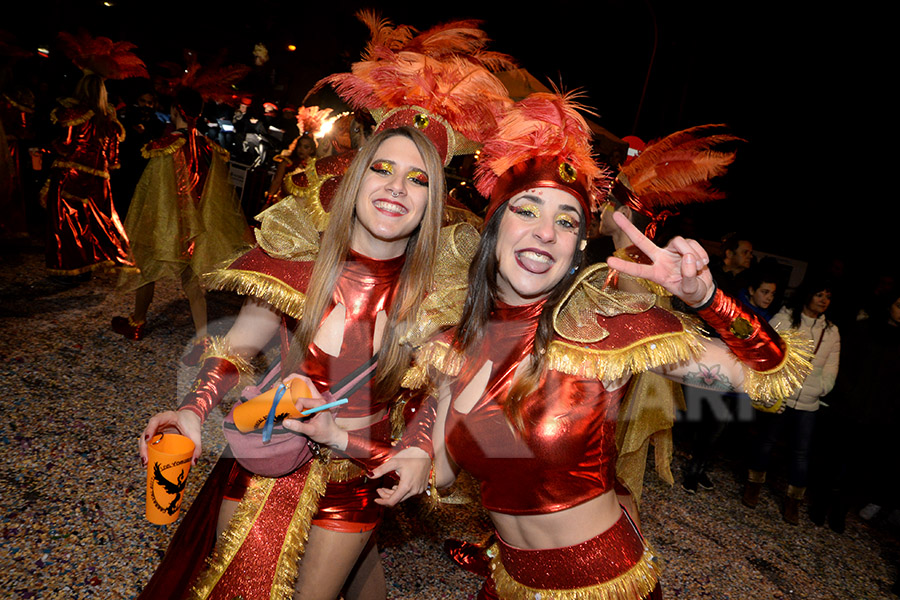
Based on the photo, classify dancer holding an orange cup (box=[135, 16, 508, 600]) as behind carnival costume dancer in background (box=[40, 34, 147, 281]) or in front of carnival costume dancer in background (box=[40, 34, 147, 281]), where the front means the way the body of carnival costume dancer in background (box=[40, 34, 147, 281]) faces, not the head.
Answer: behind

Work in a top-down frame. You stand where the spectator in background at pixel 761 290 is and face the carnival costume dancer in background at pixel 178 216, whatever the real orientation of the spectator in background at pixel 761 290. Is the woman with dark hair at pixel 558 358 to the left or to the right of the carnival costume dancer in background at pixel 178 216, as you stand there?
left

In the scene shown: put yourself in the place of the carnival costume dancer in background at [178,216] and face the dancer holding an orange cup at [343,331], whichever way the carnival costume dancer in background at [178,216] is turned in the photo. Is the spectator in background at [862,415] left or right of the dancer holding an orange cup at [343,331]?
left
